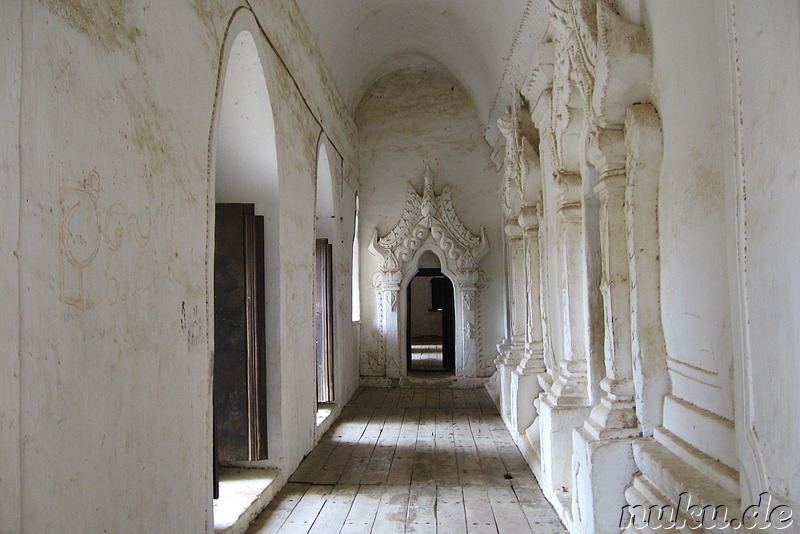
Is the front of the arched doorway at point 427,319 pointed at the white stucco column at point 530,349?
yes

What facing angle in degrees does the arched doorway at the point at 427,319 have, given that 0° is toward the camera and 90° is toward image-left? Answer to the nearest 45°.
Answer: approximately 0°

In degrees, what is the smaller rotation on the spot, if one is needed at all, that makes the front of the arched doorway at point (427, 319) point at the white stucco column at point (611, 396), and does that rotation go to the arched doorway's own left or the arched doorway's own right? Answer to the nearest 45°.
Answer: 0° — it already faces it

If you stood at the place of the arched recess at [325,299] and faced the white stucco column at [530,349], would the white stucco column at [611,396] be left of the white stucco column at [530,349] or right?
right

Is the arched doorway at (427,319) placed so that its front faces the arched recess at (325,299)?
yes

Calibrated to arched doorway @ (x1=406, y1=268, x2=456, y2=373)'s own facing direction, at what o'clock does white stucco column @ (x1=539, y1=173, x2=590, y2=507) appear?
The white stucco column is roughly at 12 o'clock from the arched doorway.

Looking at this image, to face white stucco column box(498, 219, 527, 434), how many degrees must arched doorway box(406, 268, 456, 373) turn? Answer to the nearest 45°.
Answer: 0° — it already faces it
